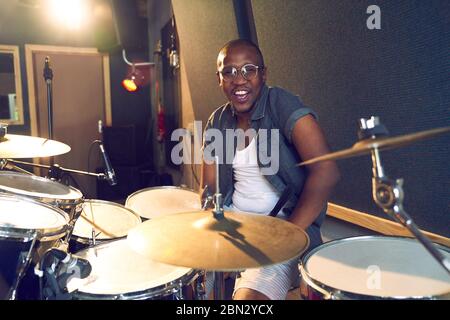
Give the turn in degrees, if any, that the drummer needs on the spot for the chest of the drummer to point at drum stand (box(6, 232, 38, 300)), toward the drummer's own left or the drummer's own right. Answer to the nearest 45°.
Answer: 0° — they already face it

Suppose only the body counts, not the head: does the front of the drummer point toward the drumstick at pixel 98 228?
no

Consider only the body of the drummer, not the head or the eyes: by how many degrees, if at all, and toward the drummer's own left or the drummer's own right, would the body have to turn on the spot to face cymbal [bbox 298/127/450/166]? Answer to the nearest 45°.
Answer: approximately 45° to the drummer's own left

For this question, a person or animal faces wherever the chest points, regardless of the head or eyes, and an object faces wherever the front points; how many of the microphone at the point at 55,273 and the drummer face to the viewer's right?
1

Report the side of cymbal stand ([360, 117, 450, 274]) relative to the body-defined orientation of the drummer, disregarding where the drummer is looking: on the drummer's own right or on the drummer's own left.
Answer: on the drummer's own left

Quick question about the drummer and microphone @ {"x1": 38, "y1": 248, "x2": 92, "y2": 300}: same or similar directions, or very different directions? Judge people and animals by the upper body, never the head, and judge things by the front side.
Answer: very different directions

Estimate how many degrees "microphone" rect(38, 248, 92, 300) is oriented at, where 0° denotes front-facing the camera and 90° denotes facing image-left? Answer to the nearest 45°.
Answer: approximately 270°

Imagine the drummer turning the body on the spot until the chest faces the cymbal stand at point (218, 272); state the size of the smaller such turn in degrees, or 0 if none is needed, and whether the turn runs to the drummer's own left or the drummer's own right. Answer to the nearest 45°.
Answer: approximately 45° to the drummer's own left

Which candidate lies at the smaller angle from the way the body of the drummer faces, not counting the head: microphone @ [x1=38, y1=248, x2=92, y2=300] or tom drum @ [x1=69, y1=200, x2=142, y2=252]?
the microphone

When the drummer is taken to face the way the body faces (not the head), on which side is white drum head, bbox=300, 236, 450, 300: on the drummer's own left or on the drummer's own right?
on the drummer's own left

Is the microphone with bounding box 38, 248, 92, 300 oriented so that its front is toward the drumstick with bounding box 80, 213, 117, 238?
no

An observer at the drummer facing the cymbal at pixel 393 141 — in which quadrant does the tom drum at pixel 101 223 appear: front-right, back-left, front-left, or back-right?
back-right

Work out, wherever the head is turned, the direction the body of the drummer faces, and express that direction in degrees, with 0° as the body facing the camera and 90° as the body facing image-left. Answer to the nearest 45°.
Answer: approximately 45°
